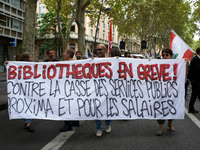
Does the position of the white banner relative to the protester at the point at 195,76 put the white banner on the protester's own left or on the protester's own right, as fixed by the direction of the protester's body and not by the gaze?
on the protester's own right

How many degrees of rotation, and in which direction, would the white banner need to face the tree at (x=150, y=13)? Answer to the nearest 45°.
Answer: approximately 180°

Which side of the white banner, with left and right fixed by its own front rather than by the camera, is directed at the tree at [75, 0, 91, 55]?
back

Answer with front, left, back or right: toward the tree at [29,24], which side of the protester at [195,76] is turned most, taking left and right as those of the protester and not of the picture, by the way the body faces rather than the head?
back

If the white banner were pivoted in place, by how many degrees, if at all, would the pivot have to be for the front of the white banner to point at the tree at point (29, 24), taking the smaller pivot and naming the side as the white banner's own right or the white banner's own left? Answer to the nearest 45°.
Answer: approximately 135° to the white banner's own right

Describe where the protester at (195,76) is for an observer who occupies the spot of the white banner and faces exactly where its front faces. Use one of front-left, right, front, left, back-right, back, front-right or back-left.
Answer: back-left

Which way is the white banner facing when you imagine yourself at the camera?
facing the viewer

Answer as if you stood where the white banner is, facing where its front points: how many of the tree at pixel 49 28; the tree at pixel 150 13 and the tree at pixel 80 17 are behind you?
3
